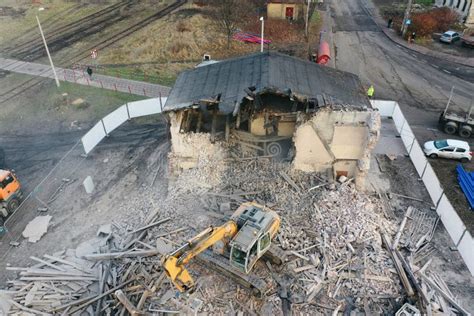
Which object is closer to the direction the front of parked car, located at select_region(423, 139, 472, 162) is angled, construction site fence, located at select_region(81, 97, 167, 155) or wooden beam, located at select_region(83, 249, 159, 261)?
the construction site fence

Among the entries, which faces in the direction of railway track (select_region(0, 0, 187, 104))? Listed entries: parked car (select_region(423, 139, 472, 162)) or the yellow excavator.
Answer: the parked car

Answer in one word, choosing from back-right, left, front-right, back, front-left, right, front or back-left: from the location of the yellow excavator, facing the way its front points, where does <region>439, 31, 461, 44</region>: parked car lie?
back

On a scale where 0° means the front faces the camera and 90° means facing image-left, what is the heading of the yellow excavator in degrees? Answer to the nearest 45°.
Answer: approximately 45°

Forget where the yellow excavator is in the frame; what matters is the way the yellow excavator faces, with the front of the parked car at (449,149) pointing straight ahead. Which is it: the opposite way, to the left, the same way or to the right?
to the left

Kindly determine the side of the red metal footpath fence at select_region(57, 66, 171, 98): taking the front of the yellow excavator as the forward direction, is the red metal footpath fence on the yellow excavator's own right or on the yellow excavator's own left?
on the yellow excavator's own right

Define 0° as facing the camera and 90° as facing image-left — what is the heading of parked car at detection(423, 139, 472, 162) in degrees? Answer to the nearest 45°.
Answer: approximately 90°
